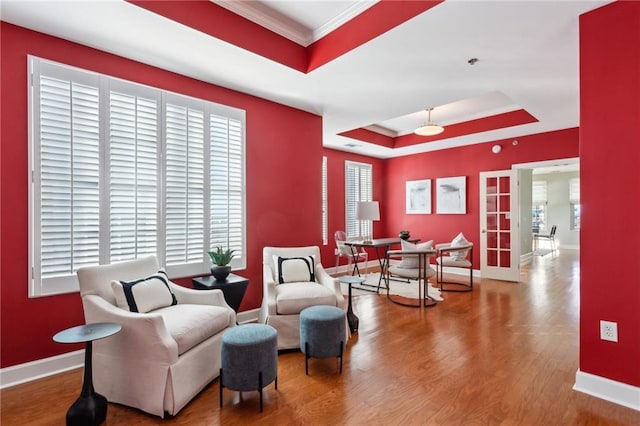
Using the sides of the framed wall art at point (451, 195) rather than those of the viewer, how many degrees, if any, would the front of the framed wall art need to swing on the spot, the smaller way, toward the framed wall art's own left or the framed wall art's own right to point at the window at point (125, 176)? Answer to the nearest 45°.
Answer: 0° — it already faces it

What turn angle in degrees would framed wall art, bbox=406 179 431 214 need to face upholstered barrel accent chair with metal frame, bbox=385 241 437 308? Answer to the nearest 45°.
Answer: approximately 45° to its left

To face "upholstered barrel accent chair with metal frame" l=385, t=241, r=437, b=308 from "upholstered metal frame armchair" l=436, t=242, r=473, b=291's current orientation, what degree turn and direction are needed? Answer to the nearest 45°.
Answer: approximately 45° to its left

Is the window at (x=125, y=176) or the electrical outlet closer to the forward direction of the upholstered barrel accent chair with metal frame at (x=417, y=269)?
the window

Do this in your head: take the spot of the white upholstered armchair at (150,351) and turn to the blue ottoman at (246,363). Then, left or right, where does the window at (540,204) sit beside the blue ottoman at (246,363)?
left

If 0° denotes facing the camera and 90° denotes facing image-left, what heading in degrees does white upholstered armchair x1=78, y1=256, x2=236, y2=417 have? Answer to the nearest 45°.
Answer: approximately 315°

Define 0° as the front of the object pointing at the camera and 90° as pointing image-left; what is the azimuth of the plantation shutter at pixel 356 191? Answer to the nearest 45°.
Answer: approximately 315°

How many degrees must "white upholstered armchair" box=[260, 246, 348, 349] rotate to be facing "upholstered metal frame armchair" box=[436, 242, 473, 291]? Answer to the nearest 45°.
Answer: approximately 90° to its left

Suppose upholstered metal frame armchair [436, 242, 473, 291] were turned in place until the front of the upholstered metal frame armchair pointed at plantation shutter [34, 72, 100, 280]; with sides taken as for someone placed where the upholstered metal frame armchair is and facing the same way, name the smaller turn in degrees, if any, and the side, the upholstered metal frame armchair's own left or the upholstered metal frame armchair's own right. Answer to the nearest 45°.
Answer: approximately 45° to the upholstered metal frame armchair's own left

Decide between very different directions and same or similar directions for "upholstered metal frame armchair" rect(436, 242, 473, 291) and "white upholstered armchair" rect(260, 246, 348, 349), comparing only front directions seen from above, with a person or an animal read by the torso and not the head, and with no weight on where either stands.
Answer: very different directions

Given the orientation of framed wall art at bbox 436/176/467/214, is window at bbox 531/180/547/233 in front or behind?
behind

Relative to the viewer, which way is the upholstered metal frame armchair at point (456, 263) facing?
to the viewer's left

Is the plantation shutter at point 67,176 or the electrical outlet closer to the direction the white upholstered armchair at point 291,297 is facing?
the electrical outlet
